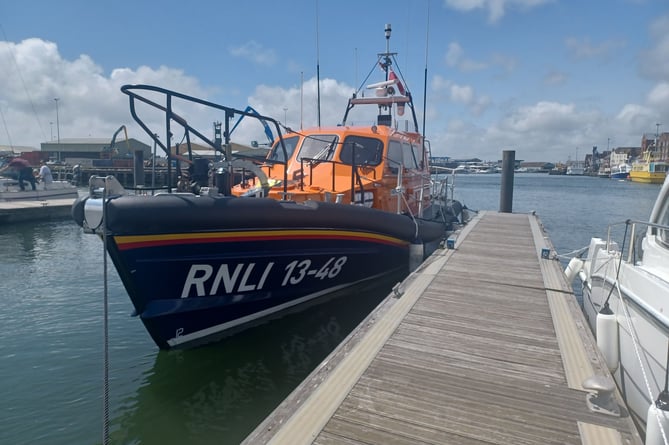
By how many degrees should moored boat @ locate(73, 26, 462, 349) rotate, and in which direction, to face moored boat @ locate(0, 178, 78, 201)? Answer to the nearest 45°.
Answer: approximately 90° to its right

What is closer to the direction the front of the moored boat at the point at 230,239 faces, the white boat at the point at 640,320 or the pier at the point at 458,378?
the pier

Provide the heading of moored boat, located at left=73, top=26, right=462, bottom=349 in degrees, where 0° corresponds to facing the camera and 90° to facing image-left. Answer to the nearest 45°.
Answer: approximately 45°

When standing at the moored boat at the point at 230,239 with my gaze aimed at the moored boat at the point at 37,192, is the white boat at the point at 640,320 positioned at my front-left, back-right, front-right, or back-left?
back-right

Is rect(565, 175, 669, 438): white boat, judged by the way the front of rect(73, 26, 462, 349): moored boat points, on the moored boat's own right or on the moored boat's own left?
on the moored boat's own left
